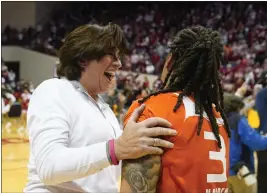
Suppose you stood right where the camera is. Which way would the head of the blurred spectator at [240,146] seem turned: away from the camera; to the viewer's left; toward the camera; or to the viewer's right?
away from the camera

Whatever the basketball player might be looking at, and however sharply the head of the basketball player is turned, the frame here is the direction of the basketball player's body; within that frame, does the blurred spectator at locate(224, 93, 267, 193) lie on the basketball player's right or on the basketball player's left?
on the basketball player's right

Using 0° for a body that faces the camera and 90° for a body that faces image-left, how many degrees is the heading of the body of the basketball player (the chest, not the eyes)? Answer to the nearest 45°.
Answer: approximately 135°

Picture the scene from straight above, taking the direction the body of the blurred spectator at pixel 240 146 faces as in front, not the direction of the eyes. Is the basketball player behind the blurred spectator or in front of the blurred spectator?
behind

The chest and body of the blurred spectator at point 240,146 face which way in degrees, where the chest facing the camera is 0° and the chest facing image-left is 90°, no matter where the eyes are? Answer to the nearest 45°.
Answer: approximately 225°

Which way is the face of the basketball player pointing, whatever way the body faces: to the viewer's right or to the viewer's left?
to the viewer's left
